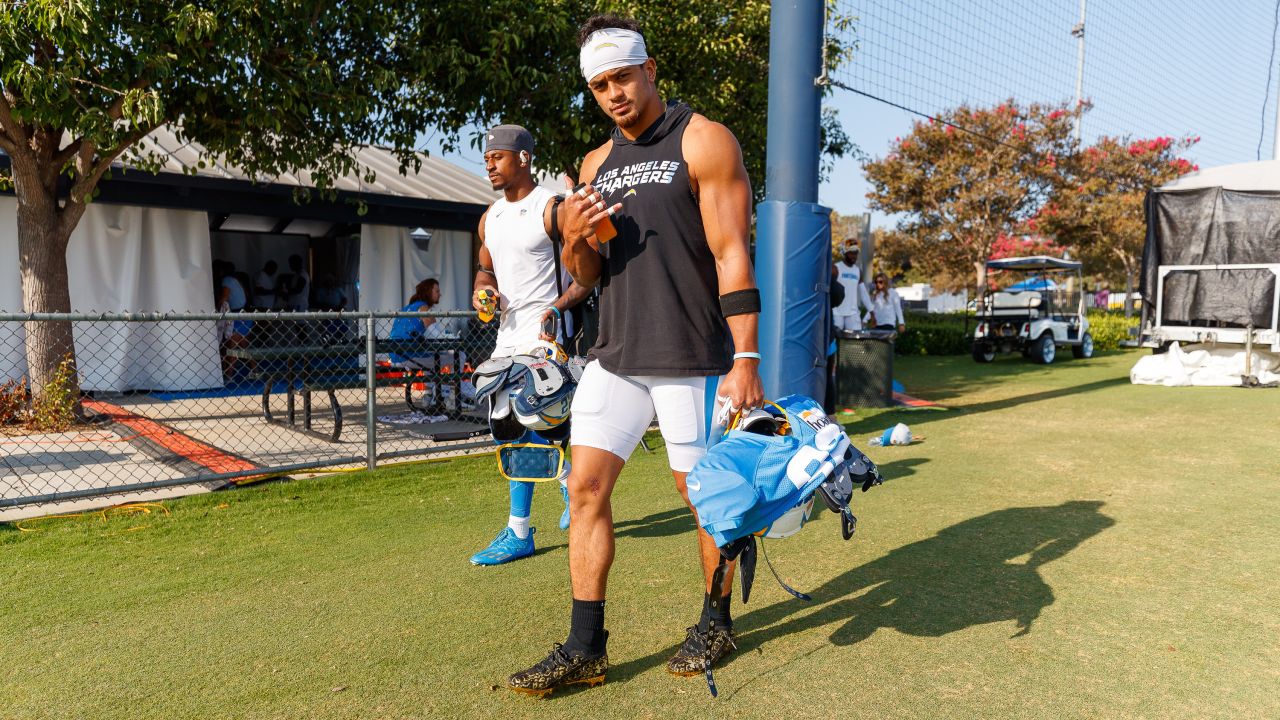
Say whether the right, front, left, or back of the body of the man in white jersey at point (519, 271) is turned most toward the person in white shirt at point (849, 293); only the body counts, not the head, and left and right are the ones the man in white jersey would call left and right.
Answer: back

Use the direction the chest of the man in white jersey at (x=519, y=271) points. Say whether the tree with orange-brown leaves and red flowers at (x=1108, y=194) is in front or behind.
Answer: behind

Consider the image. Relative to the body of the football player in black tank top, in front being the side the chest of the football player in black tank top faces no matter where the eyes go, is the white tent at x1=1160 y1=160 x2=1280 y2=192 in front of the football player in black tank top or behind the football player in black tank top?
behind

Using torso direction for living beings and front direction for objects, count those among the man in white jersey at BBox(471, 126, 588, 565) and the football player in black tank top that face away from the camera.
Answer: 0

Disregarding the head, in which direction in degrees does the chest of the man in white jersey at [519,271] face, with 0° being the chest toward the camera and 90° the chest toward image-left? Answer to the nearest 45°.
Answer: approximately 45°

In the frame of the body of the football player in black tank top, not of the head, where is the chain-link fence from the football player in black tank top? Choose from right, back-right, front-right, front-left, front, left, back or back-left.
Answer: right

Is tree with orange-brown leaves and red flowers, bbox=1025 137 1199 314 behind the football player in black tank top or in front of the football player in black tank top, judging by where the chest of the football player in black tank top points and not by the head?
behind

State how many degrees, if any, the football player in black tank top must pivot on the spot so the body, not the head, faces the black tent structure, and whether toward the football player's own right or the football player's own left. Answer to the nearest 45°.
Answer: approximately 180°

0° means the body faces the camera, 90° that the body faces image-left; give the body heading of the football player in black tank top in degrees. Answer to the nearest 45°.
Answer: approximately 45°
